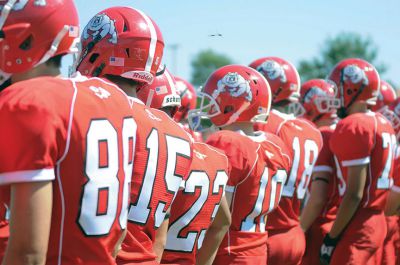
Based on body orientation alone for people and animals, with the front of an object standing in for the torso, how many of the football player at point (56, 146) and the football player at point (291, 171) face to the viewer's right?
0

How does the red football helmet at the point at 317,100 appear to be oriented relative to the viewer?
to the viewer's right

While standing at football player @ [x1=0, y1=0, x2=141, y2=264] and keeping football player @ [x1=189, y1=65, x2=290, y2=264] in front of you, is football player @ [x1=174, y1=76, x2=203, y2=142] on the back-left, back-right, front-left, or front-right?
front-left

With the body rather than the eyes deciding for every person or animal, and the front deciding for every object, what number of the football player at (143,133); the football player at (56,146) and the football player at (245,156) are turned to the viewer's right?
0

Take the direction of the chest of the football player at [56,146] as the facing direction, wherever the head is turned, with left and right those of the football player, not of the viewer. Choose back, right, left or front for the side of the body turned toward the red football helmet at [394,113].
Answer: right

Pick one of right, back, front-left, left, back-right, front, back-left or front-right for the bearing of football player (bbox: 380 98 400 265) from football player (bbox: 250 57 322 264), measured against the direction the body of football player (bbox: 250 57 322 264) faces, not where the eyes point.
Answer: right

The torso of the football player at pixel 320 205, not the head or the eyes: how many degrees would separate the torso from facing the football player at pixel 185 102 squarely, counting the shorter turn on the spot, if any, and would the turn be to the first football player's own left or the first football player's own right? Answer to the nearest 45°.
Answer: approximately 135° to the first football player's own left

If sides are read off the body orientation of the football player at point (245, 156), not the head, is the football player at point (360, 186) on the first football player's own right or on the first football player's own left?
on the first football player's own right

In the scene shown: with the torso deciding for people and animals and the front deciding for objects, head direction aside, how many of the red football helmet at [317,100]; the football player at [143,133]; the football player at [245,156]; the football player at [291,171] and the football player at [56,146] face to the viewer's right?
1

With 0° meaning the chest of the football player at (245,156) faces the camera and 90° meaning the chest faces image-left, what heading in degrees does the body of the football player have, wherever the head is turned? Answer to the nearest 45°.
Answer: approximately 135°

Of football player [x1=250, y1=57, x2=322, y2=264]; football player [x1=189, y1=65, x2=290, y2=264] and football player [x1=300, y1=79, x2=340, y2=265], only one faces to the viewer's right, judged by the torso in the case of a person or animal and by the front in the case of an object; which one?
football player [x1=300, y1=79, x2=340, y2=265]

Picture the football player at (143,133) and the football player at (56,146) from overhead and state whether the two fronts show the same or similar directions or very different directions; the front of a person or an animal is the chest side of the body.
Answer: same or similar directions

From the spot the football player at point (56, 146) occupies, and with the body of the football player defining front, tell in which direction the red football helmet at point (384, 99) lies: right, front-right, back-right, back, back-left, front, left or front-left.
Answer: right
